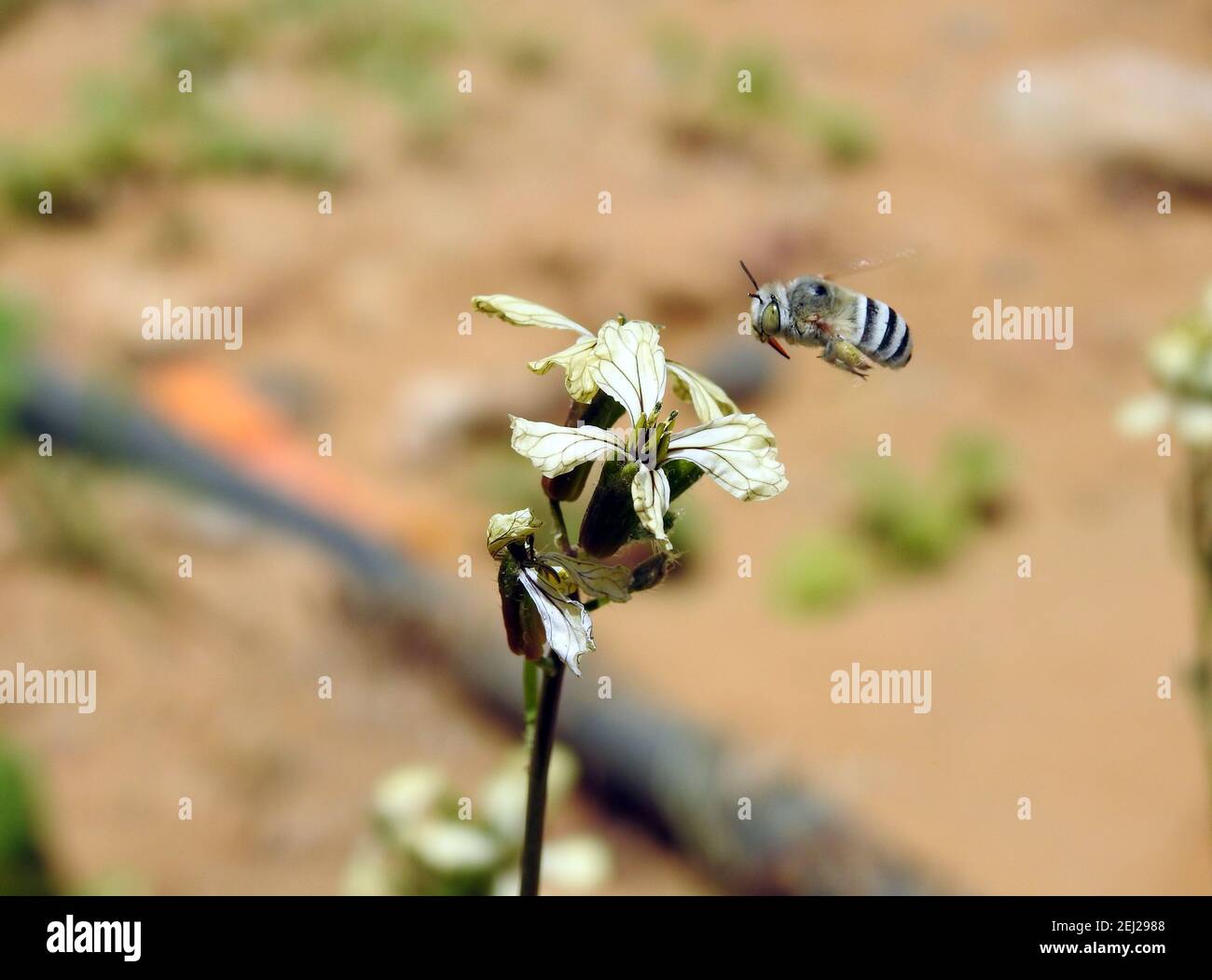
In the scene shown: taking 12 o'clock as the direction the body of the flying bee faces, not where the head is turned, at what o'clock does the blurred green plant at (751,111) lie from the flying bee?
The blurred green plant is roughly at 3 o'clock from the flying bee.

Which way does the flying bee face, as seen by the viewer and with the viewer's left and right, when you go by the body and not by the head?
facing to the left of the viewer
